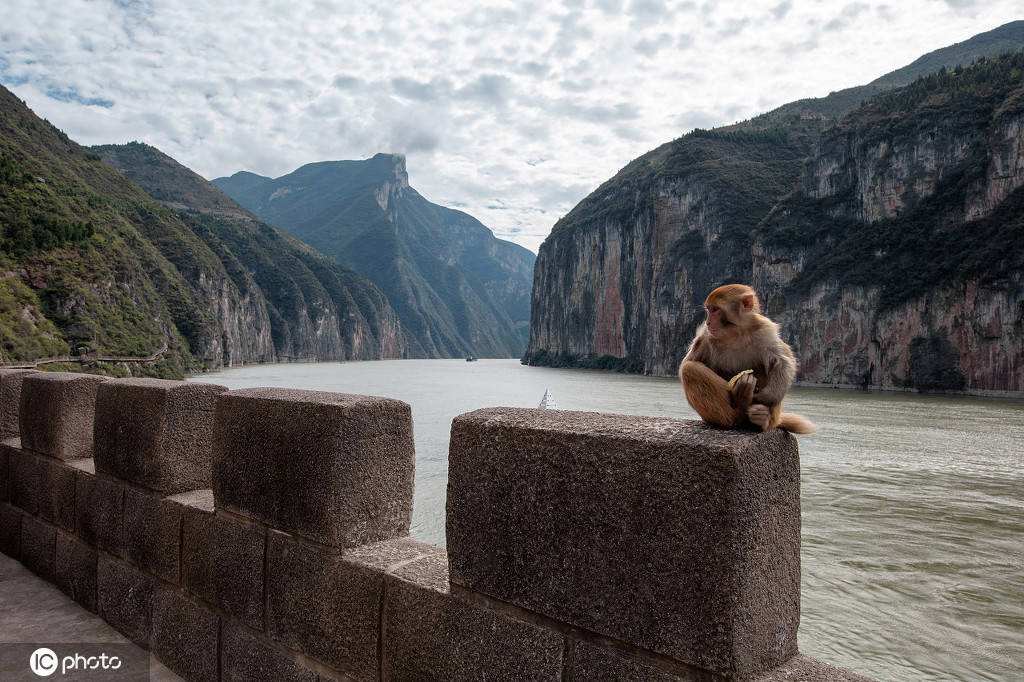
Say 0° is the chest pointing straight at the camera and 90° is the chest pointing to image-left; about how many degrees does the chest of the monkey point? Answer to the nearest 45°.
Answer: approximately 45°
